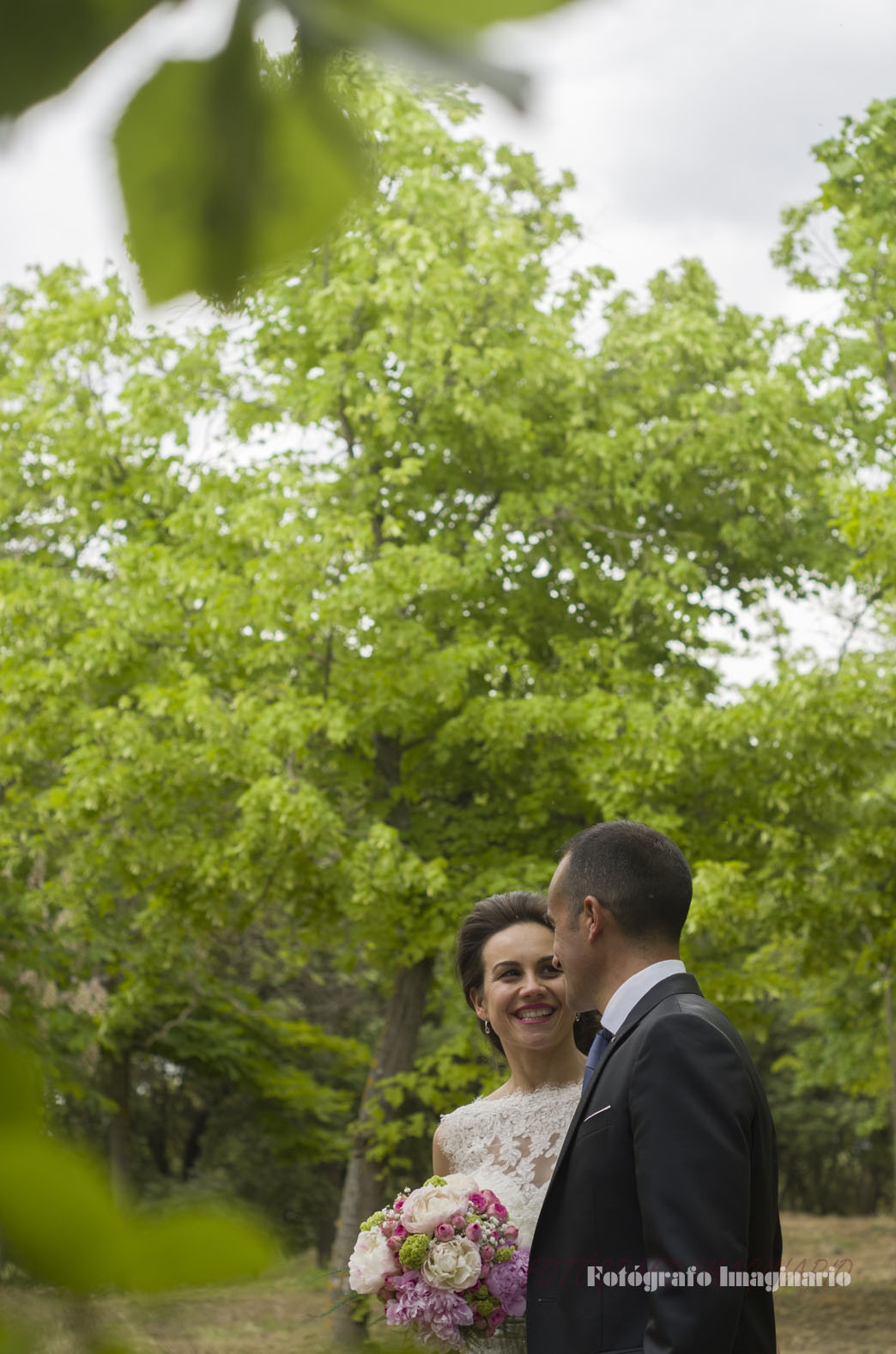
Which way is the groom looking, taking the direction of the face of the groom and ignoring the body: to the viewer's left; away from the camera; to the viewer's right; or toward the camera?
to the viewer's left

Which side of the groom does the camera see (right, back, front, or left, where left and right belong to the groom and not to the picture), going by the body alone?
left

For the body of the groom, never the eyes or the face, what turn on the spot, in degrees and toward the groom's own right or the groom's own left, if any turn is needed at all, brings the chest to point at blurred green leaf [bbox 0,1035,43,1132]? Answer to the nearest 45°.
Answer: approximately 90° to the groom's own left

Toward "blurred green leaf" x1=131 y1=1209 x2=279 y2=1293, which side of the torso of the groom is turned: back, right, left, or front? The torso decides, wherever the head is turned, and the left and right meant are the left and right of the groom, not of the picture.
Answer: left

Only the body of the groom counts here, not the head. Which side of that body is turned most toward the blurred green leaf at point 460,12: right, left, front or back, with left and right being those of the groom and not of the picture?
left

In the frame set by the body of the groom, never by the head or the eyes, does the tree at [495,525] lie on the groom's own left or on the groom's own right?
on the groom's own right

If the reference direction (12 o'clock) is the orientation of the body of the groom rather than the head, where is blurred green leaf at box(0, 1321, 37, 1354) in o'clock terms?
The blurred green leaf is roughly at 9 o'clock from the groom.
